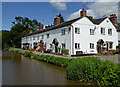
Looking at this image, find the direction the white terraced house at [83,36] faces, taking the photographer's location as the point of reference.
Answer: facing the viewer and to the left of the viewer

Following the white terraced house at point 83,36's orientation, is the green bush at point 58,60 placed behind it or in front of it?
in front

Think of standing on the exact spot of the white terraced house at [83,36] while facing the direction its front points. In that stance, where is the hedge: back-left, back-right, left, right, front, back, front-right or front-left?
front-left
